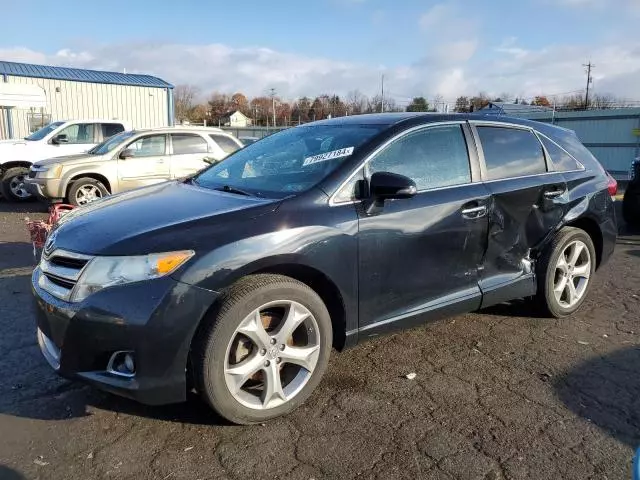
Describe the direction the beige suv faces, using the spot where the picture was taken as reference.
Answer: facing the viewer and to the left of the viewer

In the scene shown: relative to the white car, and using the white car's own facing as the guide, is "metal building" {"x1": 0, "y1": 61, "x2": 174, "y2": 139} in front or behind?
behind

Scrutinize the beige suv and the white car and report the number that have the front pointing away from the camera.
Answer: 0

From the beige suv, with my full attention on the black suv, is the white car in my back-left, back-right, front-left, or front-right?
back-right

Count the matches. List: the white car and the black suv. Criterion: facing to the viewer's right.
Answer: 0

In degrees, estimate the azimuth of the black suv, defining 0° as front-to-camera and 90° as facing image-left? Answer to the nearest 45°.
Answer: approximately 45°

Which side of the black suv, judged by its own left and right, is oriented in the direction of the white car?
right
